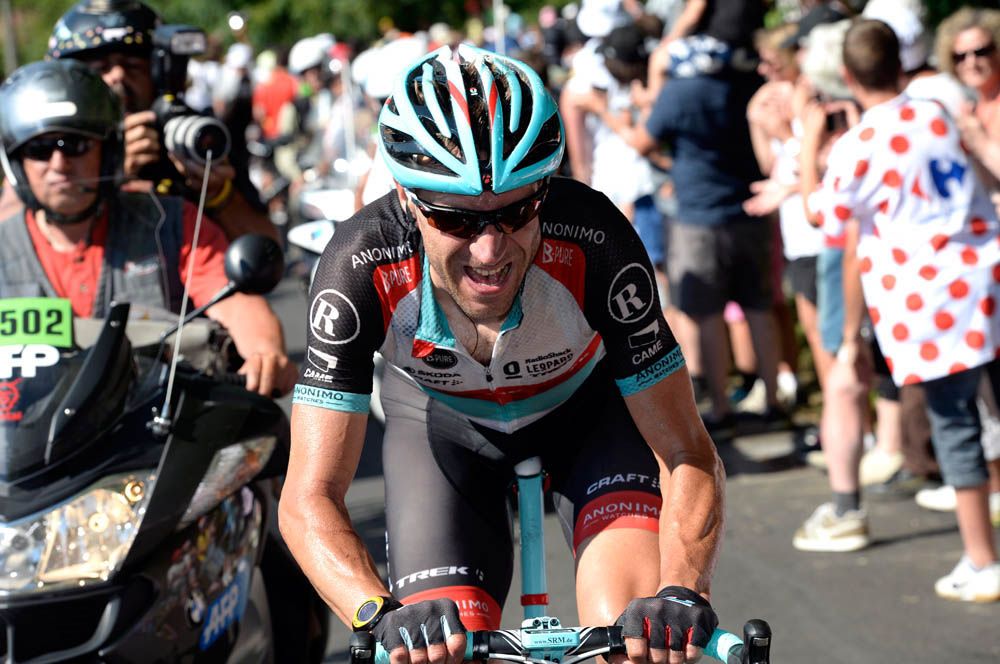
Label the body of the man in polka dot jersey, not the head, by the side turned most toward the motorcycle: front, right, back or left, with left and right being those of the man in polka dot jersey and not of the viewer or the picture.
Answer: left

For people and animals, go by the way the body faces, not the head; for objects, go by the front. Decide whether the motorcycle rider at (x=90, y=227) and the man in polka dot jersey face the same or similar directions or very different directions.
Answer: very different directions

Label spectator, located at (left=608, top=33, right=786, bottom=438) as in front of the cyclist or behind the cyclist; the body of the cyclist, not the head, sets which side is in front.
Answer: behind

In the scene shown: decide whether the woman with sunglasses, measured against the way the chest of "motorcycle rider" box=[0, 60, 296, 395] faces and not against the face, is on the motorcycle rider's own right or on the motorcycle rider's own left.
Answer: on the motorcycle rider's own left

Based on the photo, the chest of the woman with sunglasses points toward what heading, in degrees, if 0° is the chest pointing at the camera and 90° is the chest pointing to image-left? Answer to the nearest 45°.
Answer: approximately 45°

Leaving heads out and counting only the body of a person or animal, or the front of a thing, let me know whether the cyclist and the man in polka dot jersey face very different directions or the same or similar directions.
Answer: very different directions

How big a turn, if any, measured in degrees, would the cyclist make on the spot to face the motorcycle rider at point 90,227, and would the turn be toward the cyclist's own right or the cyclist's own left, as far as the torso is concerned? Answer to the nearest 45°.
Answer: approximately 135° to the cyclist's own right
